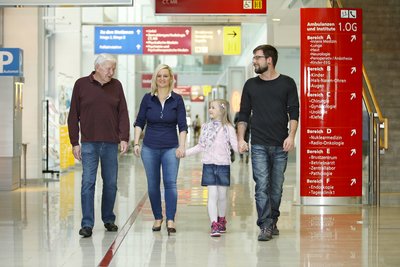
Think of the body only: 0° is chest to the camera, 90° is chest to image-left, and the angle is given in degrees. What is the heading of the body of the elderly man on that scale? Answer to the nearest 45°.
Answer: approximately 0°

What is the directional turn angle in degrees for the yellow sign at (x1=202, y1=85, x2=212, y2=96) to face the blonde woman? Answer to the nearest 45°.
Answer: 0° — it already faces them

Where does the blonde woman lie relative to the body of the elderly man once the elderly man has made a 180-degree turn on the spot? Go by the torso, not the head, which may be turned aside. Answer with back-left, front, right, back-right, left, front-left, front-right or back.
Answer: right

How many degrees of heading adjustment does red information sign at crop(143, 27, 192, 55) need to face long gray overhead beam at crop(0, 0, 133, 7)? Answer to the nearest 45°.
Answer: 0° — it already faces it

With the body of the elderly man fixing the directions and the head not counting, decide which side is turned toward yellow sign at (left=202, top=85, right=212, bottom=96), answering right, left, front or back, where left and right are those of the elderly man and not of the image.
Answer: back

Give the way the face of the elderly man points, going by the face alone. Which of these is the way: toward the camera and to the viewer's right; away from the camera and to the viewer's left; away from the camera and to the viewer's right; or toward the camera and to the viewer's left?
toward the camera and to the viewer's right

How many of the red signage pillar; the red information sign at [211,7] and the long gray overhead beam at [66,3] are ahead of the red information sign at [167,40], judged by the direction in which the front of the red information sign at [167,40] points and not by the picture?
3
